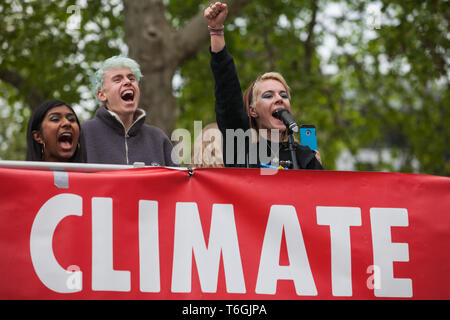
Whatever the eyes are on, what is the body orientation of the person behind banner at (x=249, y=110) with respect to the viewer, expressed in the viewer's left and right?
facing the viewer and to the right of the viewer

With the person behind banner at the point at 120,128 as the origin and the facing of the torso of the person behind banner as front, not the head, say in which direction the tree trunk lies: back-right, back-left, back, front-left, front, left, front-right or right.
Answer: back

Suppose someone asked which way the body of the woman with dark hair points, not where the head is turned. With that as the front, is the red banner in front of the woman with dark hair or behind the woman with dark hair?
in front

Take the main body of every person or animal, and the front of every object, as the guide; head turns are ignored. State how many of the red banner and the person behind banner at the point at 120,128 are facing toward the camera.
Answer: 2

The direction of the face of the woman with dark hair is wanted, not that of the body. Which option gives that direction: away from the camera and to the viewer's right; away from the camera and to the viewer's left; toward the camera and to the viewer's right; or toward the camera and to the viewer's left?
toward the camera and to the viewer's right

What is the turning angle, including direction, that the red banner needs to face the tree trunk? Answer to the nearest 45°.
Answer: approximately 180°

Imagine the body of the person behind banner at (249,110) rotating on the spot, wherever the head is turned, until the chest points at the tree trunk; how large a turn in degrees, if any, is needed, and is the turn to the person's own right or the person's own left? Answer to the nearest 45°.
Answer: approximately 135° to the person's own left

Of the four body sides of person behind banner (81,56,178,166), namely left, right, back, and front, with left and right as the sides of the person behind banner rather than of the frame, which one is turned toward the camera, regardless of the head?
front

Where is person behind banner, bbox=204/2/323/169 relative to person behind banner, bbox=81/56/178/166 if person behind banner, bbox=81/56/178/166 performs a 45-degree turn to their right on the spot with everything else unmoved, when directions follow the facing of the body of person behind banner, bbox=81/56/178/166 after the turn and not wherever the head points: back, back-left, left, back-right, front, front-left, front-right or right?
left

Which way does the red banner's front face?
toward the camera

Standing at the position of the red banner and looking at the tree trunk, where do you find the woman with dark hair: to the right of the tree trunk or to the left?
left

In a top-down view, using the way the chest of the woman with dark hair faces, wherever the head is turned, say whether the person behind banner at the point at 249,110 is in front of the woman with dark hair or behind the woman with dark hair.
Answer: in front
